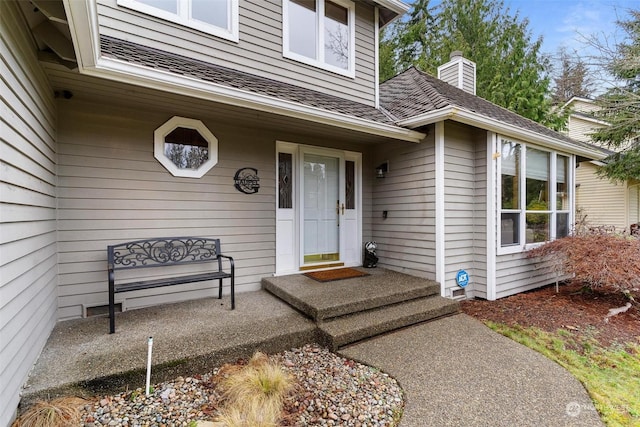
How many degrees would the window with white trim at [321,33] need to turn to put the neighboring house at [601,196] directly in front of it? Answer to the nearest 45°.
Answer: approximately 90° to its left

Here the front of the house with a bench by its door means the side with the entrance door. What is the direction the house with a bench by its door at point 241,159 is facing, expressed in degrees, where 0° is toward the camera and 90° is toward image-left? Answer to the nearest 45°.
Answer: approximately 315°

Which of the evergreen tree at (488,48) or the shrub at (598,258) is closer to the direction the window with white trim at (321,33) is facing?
the shrub

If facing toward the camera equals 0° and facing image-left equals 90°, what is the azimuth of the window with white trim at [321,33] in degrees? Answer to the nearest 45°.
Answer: approximately 315°
